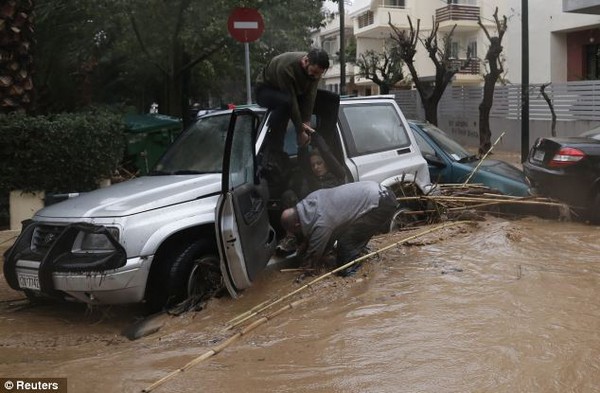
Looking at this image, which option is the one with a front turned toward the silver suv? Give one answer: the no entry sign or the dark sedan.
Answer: the no entry sign

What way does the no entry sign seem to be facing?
toward the camera

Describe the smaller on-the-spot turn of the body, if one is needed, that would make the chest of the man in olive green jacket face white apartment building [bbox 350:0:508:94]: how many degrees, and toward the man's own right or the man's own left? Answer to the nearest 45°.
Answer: approximately 135° to the man's own left

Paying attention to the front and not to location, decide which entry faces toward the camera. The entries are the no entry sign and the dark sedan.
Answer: the no entry sign

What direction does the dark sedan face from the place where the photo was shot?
facing away from the viewer and to the right of the viewer

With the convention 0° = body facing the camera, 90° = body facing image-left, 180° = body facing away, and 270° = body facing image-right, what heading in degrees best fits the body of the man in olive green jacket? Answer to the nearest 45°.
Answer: approximately 315°

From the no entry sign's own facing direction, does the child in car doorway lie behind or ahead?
ahead

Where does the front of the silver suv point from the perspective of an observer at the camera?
facing the viewer and to the left of the viewer

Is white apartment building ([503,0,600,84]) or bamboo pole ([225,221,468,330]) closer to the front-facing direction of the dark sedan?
the white apartment building

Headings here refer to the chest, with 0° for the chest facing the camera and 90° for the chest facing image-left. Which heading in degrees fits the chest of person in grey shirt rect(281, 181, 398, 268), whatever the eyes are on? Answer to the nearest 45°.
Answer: approximately 90°

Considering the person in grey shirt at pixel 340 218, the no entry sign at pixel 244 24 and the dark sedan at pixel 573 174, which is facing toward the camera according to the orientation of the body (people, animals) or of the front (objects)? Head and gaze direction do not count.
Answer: the no entry sign
